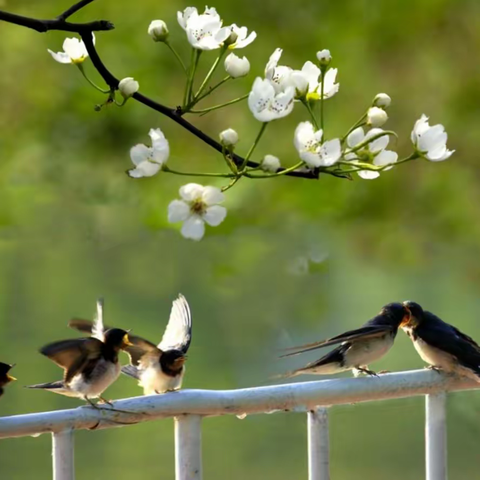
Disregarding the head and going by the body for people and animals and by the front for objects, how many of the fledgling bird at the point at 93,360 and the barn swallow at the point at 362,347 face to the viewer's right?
2

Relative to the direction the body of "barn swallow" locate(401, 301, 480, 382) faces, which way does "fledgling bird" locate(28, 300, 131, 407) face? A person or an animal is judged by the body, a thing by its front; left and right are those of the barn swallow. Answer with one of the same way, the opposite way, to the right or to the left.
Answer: the opposite way

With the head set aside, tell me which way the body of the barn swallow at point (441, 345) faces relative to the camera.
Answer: to the viewer's left

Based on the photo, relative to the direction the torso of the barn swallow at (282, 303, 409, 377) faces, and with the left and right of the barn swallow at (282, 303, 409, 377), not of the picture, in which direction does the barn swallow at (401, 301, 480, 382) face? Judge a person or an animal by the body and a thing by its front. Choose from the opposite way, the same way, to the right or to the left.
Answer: the opposite way

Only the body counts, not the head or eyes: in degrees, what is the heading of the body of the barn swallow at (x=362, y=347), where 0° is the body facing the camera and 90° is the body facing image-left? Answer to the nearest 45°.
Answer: approximately 270°

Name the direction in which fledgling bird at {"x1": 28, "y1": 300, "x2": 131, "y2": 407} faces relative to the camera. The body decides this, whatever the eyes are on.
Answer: to the viewer's right
